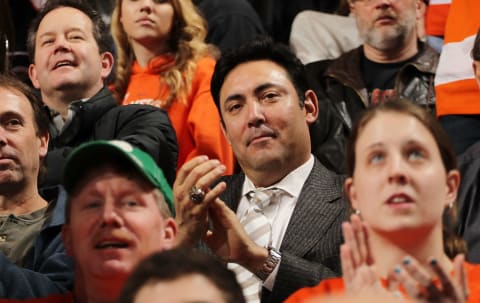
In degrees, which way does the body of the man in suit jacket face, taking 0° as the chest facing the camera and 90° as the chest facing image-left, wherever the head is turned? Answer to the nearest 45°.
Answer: approximately 45°

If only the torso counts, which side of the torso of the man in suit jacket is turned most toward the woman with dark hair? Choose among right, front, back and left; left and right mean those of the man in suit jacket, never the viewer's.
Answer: left

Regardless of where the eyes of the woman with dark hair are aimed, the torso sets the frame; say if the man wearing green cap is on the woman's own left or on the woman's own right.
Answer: on the woman's own right

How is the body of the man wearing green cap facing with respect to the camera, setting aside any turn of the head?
toward the camera

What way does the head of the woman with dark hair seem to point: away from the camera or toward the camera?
toward the camera

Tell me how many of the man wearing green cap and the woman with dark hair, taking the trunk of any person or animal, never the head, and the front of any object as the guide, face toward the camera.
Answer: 2

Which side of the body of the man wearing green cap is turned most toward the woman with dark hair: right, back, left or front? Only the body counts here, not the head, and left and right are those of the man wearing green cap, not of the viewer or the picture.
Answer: left

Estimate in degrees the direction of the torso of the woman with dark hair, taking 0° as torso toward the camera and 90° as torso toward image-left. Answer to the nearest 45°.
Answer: approximately 0°
